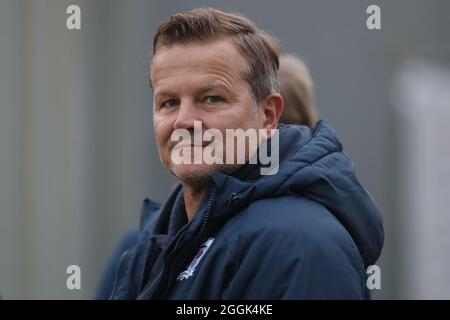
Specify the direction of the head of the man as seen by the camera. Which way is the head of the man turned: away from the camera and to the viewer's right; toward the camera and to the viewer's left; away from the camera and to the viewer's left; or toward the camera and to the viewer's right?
toward the camera and to the viewer's left

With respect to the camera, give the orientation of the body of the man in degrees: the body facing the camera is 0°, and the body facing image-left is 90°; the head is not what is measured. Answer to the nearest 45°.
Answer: approximately 45°
